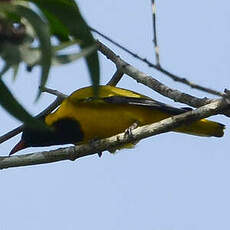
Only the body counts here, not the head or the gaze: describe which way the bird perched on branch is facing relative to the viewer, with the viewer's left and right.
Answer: facing to the left of the viewer

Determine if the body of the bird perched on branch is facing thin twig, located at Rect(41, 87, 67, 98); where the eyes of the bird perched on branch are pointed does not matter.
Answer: yes
